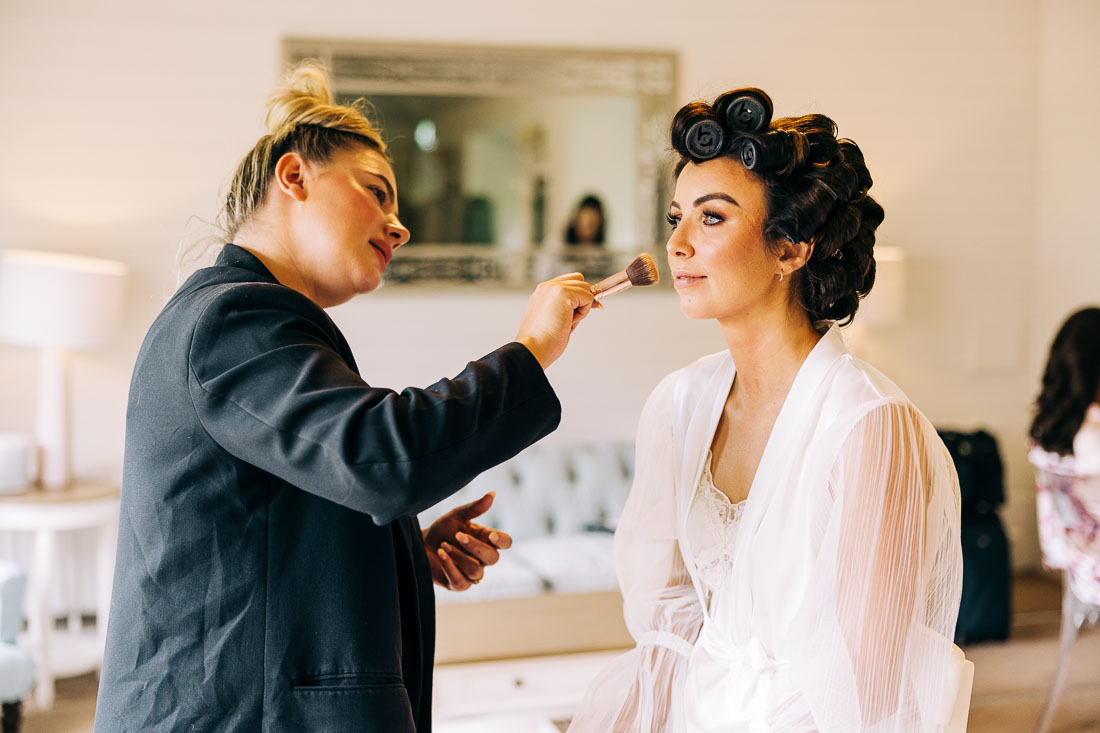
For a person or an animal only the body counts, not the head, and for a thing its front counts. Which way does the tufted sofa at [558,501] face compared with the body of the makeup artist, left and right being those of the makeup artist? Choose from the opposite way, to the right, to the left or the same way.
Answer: to the right

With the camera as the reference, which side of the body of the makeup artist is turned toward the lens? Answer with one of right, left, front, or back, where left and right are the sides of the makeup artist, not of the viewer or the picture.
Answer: right

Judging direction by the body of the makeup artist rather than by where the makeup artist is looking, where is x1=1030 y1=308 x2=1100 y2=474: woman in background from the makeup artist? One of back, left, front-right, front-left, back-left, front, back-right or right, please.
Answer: front-left

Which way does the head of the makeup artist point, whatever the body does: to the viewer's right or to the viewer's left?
to the viewer's right

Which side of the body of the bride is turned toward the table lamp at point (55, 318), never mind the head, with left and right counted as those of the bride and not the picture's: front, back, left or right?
right

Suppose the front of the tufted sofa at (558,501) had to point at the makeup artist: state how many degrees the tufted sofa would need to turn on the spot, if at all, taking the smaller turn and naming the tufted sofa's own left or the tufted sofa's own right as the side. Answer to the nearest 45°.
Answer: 0° — it already faces them
